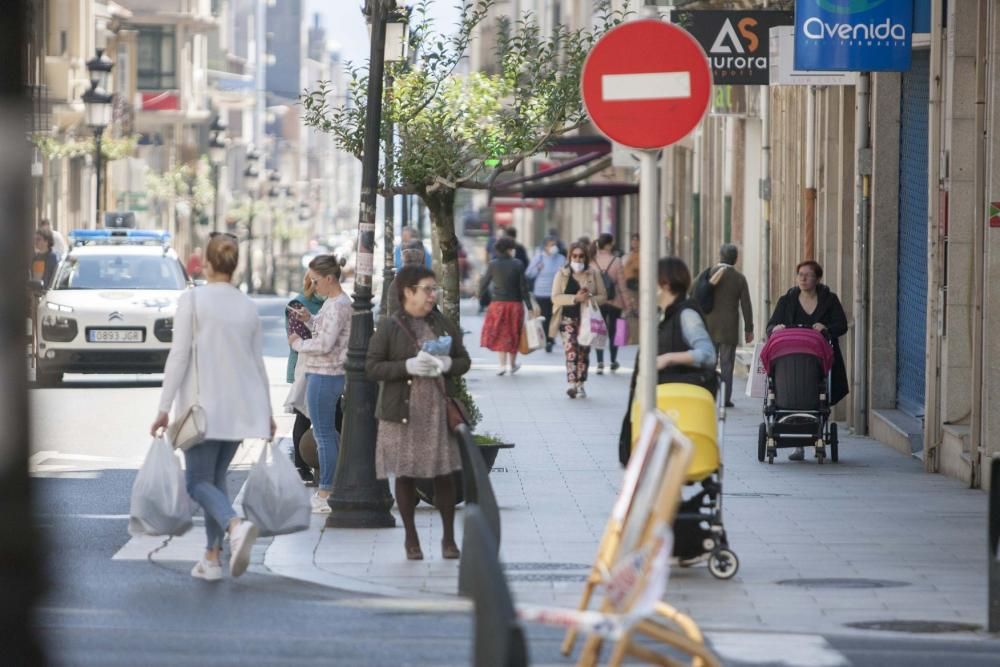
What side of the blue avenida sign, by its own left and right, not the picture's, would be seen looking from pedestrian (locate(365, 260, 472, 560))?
front

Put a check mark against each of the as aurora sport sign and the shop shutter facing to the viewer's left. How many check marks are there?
1

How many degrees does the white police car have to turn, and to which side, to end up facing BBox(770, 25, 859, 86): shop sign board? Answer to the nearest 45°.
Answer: approximately 45° to its left

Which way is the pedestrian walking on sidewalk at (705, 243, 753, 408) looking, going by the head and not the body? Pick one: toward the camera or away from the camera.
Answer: away from the camera

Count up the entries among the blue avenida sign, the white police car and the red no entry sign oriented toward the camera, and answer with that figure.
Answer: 3

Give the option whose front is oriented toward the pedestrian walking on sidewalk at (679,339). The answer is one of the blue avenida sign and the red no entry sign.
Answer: the blue avenida sign

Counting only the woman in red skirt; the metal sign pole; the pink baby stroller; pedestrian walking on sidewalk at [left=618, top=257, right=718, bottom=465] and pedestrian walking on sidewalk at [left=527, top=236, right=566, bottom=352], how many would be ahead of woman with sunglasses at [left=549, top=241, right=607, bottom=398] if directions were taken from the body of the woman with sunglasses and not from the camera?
3

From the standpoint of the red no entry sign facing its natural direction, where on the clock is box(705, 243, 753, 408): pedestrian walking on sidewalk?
The pedestrian walking on sidewalk is roughly at 6 o'clock from the red no entry sign.

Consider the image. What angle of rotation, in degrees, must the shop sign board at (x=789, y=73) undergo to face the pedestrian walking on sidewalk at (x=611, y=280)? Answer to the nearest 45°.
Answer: approximately 180°
